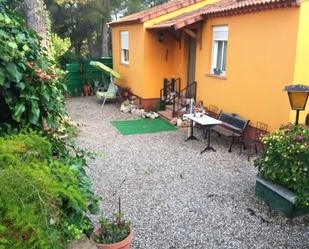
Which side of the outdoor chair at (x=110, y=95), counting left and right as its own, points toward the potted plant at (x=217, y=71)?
left

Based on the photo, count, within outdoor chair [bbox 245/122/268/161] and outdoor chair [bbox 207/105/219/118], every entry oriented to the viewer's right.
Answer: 0

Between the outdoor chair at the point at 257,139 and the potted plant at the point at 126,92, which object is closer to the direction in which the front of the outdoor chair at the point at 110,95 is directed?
the outdoor chair

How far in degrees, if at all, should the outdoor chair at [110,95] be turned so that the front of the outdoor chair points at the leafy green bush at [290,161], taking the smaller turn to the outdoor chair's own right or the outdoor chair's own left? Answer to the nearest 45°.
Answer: approximately 45° to the outdoor chair's own left

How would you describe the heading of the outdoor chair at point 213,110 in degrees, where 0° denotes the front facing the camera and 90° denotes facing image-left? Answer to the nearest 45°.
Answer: approximately 45°

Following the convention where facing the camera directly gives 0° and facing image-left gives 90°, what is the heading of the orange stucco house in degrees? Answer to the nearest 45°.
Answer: approximately 45°

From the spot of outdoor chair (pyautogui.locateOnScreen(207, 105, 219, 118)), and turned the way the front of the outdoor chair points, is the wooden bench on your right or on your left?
on your left
